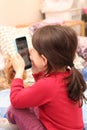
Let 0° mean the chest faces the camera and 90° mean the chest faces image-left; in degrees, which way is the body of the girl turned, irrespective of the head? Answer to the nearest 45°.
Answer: approximately 135°

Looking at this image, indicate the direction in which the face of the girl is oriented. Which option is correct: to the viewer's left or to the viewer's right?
to the viewer's left

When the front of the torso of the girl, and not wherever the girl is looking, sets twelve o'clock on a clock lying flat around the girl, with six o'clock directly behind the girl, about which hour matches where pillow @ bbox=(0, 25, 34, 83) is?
The pillow is roughly at 1 o'clock from the girl.
